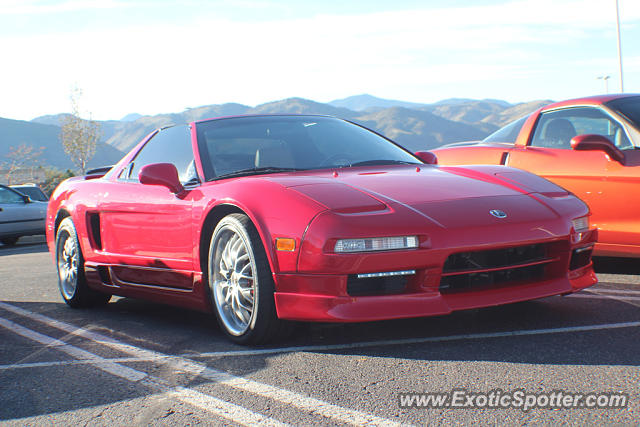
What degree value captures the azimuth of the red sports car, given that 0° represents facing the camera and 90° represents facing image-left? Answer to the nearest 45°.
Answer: approximately 315°

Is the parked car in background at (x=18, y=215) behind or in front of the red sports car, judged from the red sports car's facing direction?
behind

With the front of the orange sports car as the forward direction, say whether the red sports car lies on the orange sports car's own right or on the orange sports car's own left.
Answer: on the orange sports car's own right

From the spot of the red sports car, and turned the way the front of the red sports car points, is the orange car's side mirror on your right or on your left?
on your left
